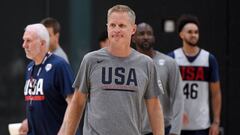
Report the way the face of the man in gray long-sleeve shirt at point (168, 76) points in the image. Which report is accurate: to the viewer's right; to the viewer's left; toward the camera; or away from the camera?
toward the camera

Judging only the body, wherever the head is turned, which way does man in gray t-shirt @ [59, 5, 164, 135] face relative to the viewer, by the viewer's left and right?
facing the viewer

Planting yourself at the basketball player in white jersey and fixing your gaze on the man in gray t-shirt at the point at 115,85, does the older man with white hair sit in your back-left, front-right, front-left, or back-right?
front-right

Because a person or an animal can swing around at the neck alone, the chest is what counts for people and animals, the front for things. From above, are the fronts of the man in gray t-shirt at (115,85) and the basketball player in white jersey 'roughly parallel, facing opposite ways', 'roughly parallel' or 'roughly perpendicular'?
roughly parallel

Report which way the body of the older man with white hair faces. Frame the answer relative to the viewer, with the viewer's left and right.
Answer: facing the viewer and to the left of the viewer

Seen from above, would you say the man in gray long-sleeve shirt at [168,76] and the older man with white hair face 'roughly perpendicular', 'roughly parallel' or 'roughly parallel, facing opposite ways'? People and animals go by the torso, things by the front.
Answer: roughly parallel

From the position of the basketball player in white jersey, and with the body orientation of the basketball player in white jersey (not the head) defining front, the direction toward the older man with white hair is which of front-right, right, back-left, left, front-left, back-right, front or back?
front-right

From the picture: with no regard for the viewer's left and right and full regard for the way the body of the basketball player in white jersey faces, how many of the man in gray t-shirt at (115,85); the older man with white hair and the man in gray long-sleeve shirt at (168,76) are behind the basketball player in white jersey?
0

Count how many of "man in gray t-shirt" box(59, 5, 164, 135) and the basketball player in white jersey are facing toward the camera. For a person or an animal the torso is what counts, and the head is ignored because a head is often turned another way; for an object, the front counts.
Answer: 2

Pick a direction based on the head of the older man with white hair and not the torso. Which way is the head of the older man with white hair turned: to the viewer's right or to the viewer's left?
to the viewer's left

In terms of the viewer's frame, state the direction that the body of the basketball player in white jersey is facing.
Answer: toward the camera
